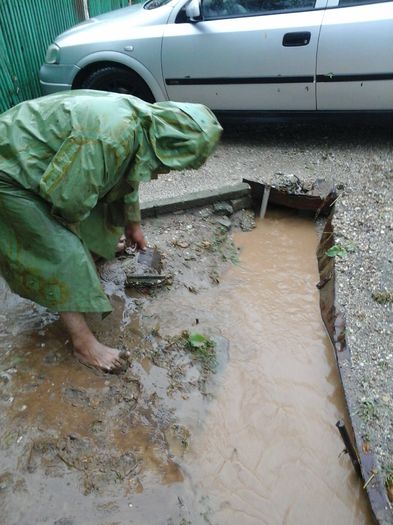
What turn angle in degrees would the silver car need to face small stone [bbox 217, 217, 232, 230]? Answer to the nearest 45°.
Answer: approximately 90° to its left

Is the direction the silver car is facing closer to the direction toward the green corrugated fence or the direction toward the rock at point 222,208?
the green corrugated fence

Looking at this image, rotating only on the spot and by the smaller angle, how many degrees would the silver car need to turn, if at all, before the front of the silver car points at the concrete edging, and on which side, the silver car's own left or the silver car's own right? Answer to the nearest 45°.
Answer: approximately 45° to the silver car's own left

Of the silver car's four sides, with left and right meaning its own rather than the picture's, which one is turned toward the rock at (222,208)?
left

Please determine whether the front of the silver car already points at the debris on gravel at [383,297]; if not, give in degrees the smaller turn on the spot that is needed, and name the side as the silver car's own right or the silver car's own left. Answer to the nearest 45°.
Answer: approximately 90° to the silver car's own left

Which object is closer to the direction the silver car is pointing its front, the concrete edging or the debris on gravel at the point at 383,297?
the concrete edging

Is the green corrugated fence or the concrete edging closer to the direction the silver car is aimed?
the green corrugated fence

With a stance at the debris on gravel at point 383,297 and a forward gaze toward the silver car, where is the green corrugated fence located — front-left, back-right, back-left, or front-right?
front-left

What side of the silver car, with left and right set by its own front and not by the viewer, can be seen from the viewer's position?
left
